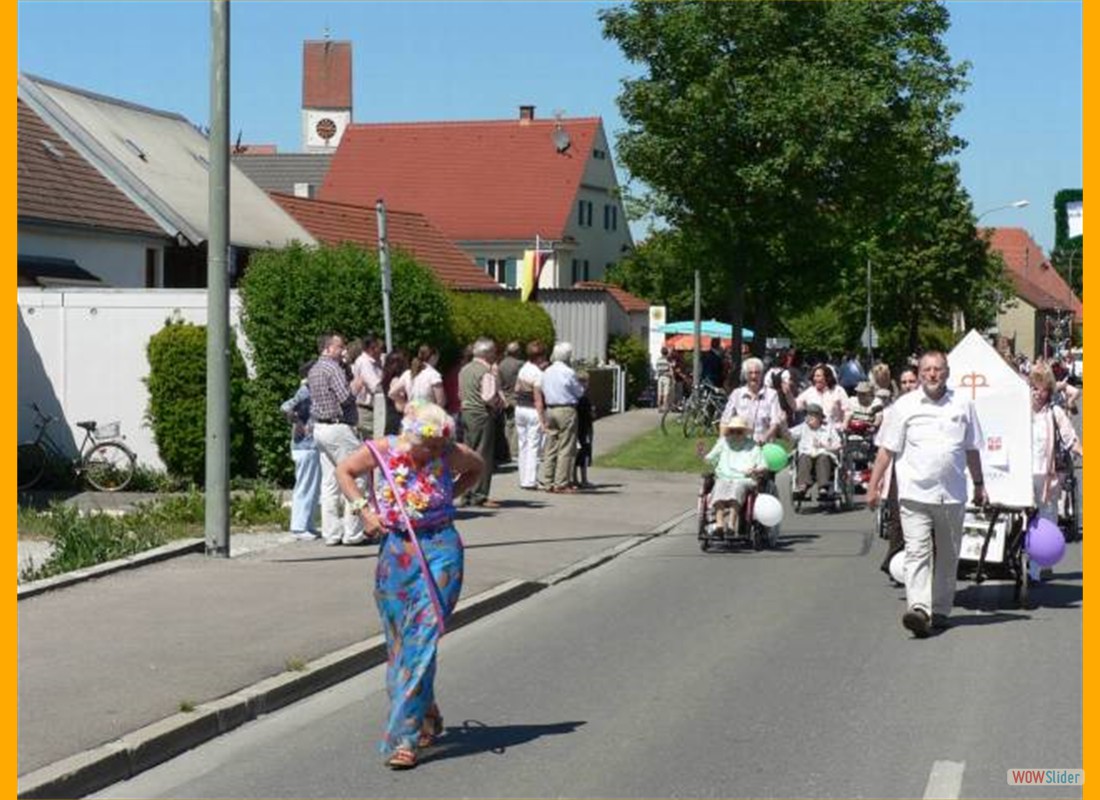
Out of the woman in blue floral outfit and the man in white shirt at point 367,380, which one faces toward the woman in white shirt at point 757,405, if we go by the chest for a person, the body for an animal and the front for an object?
the man in white shirt at point 367,380

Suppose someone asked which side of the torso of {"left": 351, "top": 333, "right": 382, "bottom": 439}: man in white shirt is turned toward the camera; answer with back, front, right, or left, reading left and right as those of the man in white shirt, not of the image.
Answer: right

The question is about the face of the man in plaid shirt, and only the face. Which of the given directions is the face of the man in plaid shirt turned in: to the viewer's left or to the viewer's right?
to the viewer's right

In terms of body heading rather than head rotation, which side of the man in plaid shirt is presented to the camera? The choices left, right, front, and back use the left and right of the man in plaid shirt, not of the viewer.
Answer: right
